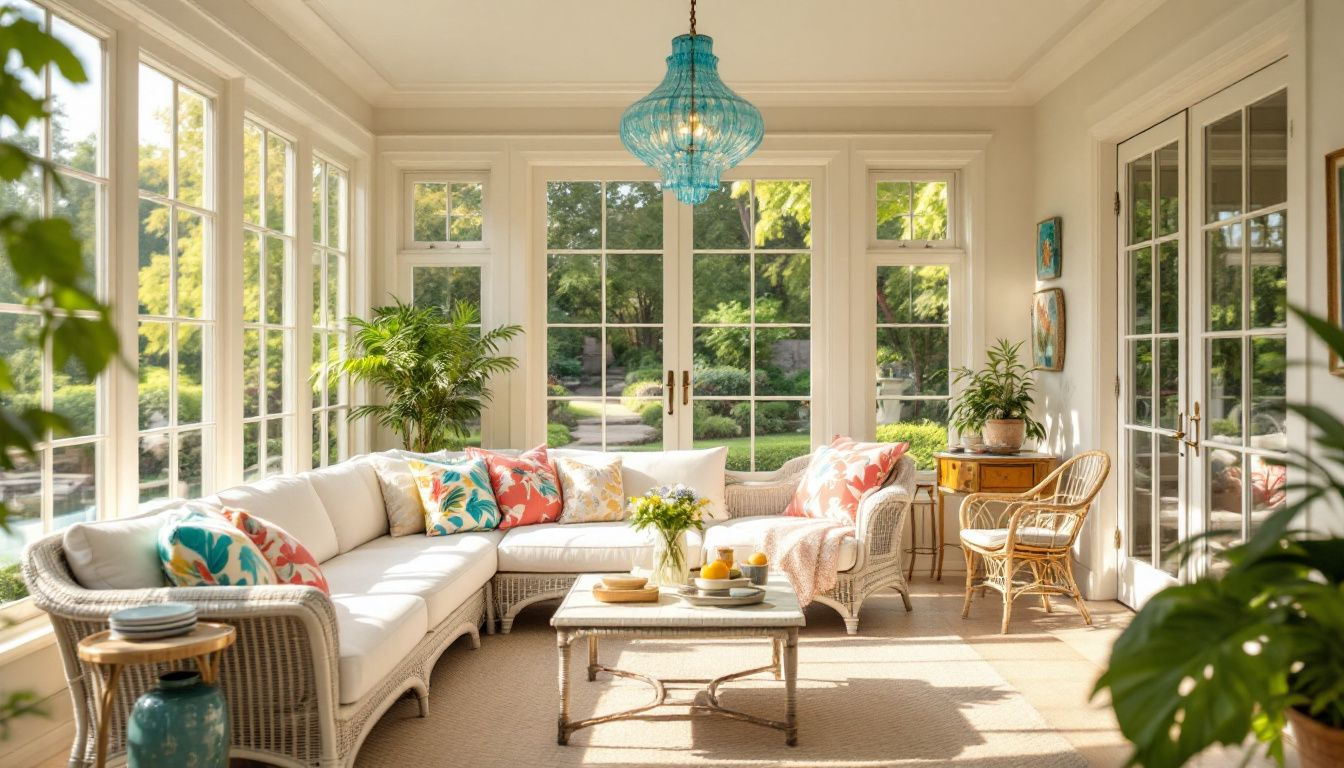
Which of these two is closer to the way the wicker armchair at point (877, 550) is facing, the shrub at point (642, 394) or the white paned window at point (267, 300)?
the white paned window

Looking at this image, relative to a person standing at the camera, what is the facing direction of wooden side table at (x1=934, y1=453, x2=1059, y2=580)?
facing the viewer

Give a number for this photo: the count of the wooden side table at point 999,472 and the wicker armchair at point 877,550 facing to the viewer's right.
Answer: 0

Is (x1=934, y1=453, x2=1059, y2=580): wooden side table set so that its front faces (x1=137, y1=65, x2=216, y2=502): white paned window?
no

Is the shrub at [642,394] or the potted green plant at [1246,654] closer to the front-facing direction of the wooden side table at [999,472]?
the potted green plant

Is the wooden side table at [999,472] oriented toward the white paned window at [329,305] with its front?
no

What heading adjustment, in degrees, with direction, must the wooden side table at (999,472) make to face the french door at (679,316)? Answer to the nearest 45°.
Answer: approximately 90° to its right

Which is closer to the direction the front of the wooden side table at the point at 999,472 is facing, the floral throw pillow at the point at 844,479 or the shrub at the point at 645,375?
the floral throw pillow

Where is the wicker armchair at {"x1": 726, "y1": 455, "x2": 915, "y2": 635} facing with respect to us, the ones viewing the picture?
facing the viewer and to the left of the viewer

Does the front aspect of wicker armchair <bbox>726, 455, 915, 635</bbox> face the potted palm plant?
no

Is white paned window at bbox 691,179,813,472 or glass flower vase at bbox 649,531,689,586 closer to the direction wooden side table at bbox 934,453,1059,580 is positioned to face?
the glass flower vase

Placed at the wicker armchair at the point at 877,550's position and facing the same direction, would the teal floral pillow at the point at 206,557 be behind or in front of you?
in front

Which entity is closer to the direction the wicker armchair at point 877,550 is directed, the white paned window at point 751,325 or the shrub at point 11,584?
the shrub

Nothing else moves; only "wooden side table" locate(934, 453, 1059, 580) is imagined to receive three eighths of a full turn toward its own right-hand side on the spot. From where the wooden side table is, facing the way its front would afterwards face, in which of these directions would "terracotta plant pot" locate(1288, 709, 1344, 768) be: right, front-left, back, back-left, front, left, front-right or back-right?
back-left

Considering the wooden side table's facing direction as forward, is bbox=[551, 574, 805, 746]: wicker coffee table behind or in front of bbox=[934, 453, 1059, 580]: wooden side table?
in front

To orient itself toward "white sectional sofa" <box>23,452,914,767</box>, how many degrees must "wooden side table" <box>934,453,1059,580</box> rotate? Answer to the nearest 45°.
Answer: approximately 45° to its right

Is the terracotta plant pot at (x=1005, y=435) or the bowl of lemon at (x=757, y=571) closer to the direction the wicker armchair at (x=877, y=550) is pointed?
the bowl of lemon

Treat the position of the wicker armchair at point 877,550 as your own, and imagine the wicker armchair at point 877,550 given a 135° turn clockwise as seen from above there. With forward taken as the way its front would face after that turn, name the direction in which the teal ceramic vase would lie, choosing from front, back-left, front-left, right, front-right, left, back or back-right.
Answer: back-left

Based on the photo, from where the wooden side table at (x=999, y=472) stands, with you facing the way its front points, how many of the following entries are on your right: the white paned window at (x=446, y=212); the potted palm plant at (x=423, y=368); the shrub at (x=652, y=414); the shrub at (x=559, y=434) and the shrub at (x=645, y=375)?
5

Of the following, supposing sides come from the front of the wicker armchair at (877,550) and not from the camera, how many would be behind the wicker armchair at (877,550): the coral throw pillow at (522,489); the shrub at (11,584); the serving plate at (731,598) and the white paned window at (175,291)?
0

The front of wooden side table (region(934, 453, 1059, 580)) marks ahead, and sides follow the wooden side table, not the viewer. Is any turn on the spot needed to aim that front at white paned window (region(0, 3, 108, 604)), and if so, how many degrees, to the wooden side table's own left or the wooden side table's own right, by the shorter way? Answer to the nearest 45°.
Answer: approximately 45° to the wooden side table's own right

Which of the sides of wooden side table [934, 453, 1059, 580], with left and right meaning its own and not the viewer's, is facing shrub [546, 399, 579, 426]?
back

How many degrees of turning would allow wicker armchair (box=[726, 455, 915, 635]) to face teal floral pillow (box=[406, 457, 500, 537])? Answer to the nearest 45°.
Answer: approximately 45° to its right
